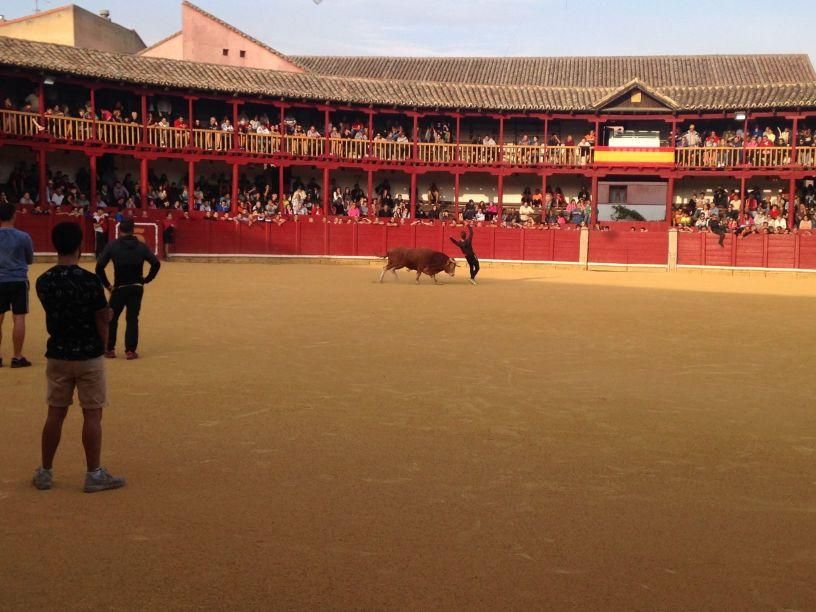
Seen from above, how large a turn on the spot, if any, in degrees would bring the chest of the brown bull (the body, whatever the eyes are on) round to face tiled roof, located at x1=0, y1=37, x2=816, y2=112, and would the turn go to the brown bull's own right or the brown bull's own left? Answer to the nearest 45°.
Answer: approximately 90° to the brown bull's own left

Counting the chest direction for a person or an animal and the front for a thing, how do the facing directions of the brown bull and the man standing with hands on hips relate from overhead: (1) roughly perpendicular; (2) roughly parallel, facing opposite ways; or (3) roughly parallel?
roughly perpendicular

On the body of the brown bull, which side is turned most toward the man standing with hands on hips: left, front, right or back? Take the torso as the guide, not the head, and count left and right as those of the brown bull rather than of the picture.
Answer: right

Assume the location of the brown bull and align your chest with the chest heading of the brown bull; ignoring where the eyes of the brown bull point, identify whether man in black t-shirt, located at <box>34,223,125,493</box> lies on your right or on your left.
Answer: on your right

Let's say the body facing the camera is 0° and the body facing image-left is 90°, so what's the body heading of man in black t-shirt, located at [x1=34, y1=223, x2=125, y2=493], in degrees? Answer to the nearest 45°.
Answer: approximately 225°

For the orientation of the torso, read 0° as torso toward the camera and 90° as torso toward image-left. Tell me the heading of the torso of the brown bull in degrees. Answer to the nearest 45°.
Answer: approximately 270°

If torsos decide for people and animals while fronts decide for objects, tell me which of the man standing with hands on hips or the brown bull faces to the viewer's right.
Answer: the brown bull

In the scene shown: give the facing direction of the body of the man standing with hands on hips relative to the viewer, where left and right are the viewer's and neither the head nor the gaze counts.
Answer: facing away from the viewer

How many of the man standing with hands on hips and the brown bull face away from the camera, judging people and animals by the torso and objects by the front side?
1

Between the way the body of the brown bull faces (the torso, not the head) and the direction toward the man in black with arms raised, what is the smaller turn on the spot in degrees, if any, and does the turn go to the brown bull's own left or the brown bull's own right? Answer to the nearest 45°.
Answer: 0° — it already faces them

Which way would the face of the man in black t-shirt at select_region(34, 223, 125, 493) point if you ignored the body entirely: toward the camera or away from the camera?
away from the camera

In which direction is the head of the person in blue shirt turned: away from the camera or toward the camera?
away from the camera
